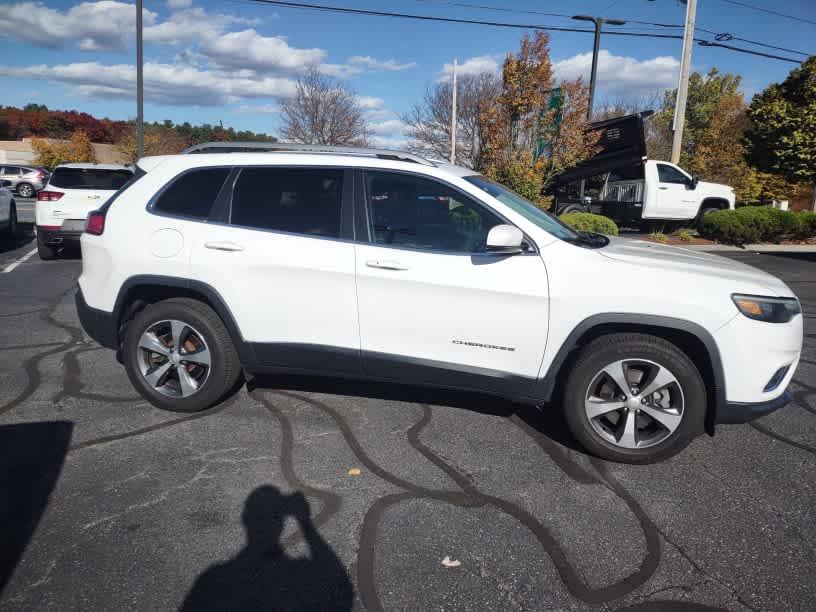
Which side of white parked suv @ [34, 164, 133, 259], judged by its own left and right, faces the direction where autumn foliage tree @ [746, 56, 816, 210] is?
right

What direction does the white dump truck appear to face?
to the viewer's right

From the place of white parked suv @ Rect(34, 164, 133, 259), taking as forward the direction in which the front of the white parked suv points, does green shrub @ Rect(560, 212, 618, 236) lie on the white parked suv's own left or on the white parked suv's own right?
on the white parked suv's own right

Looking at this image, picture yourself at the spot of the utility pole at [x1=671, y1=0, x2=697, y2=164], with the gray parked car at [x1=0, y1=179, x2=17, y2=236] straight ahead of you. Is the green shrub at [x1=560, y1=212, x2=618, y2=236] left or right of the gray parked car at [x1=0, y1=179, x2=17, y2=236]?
left

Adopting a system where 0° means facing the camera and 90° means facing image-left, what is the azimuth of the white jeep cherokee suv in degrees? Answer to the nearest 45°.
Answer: approximately 270°

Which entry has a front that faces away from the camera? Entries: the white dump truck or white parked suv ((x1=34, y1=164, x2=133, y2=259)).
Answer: the white parked suv

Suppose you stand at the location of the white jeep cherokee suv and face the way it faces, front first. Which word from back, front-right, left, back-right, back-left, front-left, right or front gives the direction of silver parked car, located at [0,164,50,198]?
back-left

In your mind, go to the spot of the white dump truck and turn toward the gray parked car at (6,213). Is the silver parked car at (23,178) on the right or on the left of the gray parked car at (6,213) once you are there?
right

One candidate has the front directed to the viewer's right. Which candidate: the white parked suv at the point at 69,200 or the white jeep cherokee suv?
the white jeep cherokee suv

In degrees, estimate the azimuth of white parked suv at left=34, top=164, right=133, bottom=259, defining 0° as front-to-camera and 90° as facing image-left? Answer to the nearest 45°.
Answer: approximately 180°

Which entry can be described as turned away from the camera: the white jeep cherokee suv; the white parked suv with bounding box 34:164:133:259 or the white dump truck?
the white parked suv
